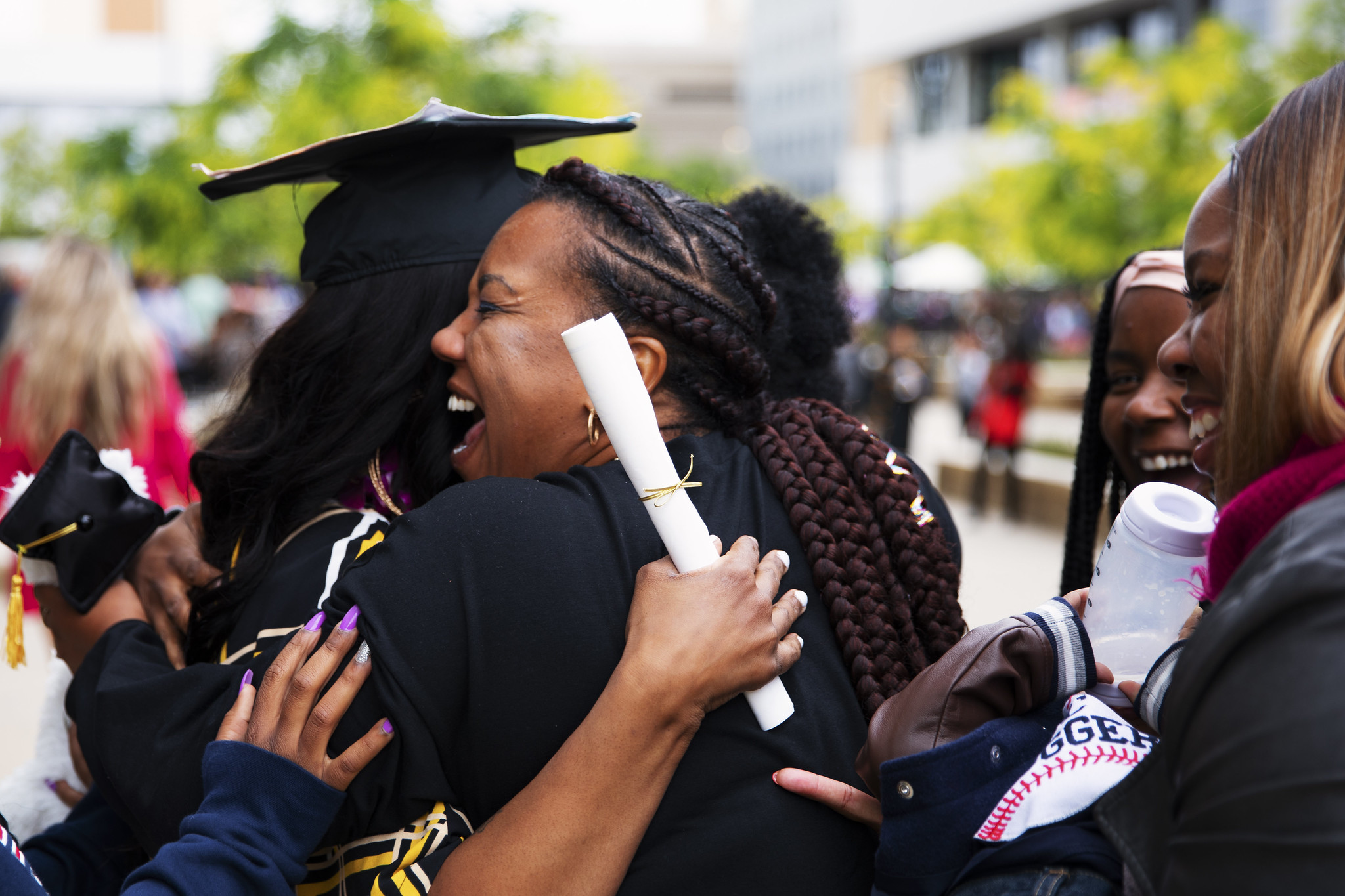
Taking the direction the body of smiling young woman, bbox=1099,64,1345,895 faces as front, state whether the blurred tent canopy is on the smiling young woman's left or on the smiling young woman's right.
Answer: on the smiling young woman's right

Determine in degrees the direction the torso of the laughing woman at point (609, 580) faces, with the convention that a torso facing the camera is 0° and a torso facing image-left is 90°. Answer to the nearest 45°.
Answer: approximately 90°

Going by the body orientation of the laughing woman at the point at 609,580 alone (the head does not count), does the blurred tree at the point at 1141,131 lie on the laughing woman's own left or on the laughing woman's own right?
on the laughing woman's own right

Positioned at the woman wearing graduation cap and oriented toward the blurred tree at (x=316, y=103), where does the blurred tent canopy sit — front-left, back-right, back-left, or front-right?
front-right

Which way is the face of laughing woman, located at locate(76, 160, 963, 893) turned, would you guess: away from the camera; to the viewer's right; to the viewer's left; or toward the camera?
to the viewer's left

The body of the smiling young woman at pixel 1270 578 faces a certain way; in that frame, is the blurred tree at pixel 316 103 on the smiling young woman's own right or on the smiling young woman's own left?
on the smiling young woman's own right

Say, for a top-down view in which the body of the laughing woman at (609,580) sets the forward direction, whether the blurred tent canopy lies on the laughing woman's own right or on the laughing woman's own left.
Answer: on the laughing woman's own right

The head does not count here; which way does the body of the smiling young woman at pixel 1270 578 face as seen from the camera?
to the viewer's left

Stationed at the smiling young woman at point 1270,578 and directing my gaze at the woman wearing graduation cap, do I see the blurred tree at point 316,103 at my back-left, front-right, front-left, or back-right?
front-right

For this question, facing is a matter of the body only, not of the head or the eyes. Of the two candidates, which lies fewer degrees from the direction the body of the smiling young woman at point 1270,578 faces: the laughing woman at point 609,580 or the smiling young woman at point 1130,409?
the laughing woman

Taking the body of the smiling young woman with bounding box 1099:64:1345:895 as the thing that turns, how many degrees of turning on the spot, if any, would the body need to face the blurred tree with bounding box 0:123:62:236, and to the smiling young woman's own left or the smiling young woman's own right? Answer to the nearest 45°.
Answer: approximately 45° to the smiling young woman's own right

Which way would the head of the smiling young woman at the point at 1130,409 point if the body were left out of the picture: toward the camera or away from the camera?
toward the camera

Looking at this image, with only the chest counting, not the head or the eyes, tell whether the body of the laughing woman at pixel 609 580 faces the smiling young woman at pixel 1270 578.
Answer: no
